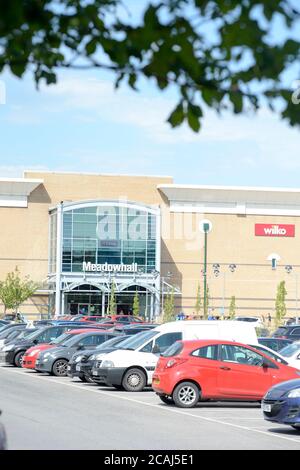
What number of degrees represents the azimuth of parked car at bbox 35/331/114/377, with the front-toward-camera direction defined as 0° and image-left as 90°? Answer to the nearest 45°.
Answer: approximately 45°

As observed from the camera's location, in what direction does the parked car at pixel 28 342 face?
facing the viewer and to the left of the viewer

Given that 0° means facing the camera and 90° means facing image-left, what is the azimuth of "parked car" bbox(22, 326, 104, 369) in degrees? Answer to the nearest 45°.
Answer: approximately 45°

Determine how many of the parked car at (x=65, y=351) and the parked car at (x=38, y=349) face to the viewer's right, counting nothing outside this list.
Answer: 0
